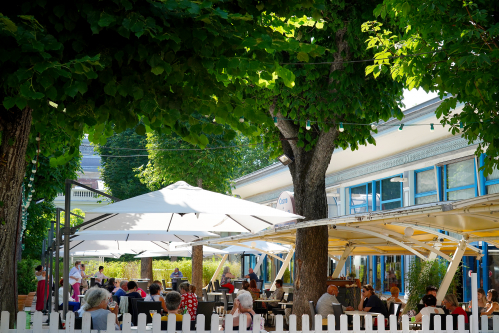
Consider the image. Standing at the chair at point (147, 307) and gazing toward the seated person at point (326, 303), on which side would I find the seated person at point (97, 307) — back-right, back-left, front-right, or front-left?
back-right

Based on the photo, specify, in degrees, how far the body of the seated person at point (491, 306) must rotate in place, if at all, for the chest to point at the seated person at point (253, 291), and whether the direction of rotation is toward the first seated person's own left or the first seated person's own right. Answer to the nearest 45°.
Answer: approximately 45° to the first seated person's own right

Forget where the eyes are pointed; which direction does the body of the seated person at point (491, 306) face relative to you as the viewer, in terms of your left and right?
facing to the left of the viewer

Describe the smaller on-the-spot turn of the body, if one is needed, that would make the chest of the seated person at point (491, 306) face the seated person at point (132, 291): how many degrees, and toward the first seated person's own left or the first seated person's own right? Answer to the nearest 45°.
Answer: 0° — they already face them

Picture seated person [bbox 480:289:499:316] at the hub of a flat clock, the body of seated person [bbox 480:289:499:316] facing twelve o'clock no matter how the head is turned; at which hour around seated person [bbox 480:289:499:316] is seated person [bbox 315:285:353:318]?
seated person [bbox 315:285:353:318] is roughly at 11 o'clock from seated person [bbox 480:289:499:316].
